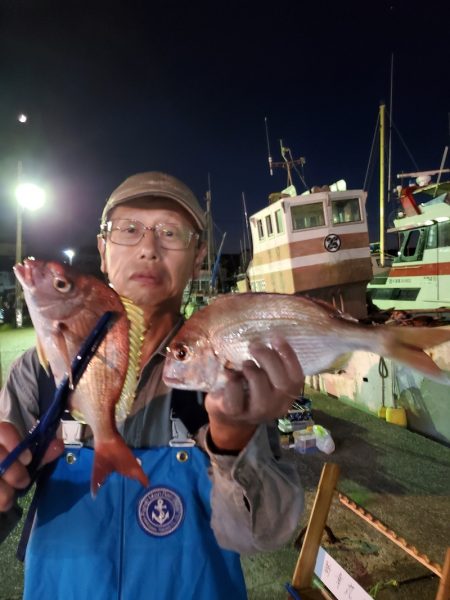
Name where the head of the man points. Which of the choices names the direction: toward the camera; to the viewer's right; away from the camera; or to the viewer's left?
toward the camera

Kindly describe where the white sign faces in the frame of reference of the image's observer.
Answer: facing the viewer and to the left of the viewer

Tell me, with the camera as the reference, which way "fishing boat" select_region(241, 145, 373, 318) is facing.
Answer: facing the viewer and to the right of the viewer

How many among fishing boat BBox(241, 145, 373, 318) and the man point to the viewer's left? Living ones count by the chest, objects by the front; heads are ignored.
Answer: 0

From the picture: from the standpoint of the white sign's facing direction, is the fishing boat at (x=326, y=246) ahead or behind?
behind

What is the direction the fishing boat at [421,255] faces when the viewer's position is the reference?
facing to the left of the viewer

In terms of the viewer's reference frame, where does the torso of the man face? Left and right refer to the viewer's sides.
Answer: facing the viewer
